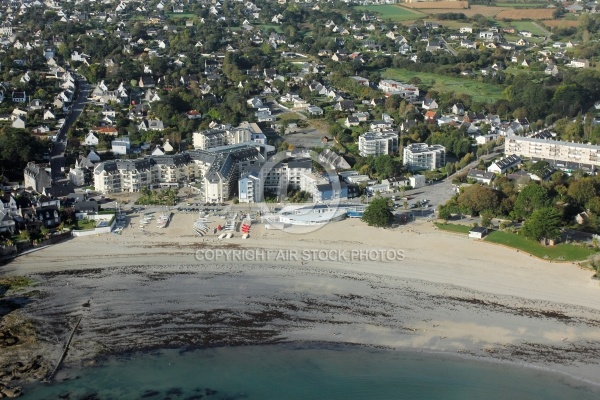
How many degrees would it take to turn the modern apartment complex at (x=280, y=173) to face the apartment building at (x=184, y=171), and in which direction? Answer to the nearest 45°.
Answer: approximately 90° to its right

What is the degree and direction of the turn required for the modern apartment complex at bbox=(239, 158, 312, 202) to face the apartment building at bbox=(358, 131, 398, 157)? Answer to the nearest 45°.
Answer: approximately 135° to its left

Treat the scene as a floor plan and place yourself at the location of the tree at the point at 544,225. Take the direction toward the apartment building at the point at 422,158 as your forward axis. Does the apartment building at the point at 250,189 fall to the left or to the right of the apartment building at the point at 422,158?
left

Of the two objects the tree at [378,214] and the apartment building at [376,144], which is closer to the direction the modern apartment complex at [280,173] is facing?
the tree

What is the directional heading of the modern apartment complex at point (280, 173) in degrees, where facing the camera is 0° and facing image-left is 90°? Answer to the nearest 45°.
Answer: approximately 0°

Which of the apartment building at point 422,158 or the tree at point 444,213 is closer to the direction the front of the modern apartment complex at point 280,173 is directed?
the tree

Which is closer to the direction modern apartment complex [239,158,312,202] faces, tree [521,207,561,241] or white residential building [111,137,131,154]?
the tree

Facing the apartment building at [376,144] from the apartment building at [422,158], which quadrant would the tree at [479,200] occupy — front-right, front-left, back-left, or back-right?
back-left

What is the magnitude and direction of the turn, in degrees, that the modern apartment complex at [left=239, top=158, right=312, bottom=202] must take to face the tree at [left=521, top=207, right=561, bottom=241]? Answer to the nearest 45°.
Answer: approximately 45° to its left

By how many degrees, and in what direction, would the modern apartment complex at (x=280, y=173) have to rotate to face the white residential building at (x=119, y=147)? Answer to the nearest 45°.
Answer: approximately 135° to its right
